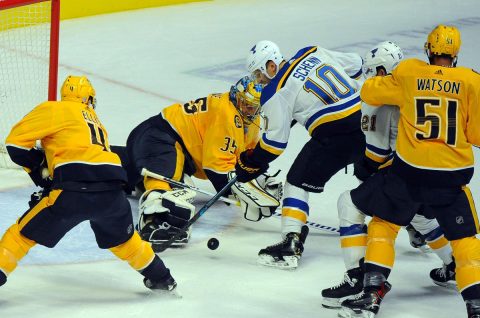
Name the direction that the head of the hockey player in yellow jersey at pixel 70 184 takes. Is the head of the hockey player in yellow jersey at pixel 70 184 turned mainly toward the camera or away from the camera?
away from the camera

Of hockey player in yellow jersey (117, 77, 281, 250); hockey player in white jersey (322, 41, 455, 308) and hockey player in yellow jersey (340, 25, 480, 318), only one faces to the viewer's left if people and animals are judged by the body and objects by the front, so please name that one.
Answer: the hockey player in white jersey

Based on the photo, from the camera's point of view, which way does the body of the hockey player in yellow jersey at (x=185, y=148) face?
to the viewer's right

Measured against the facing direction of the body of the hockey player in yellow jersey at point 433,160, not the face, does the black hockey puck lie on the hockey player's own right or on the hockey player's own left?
on the hockey player's own left

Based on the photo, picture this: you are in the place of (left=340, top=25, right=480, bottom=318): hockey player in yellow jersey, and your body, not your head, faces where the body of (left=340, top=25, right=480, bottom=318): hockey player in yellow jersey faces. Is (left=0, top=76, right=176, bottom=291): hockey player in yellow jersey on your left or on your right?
on your left

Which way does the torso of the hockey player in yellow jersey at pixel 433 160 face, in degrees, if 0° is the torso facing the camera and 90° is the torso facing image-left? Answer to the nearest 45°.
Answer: approximately 180°

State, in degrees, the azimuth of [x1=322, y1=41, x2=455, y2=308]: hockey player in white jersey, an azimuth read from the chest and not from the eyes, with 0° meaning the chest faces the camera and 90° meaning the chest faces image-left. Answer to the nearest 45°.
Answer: approximately 90°

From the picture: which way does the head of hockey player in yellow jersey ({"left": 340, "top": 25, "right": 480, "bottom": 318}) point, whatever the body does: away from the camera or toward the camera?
away from the camera
